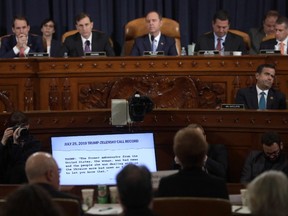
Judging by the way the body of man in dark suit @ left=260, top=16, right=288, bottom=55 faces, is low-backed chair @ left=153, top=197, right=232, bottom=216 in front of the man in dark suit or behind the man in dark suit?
in front

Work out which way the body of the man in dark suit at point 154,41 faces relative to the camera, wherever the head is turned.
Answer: toward the camera

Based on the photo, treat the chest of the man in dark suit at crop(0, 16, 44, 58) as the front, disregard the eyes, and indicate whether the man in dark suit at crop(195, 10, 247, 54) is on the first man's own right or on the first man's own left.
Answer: on the first man's own left

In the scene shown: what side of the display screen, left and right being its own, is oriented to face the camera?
front

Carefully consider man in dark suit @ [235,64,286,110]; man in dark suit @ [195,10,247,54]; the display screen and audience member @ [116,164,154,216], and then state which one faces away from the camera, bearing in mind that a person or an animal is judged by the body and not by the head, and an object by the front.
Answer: the audience member

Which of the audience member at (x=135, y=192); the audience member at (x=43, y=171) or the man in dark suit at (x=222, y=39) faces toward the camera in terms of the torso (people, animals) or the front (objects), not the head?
the man in dark suit

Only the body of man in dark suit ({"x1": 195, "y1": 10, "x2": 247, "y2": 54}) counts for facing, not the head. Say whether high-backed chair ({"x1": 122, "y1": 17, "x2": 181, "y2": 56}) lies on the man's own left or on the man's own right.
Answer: on the man's own right

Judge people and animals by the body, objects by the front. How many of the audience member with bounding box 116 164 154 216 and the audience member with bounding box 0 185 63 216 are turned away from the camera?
2

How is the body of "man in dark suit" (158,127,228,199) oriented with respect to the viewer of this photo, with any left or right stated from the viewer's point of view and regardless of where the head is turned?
facing away from the viewer

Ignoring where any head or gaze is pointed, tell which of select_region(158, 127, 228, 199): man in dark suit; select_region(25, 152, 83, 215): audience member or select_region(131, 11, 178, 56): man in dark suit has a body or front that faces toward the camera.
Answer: select_region(131, 11, 178, 56): man in dark suit

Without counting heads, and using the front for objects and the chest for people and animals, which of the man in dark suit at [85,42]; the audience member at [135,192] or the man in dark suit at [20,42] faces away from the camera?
the audience member

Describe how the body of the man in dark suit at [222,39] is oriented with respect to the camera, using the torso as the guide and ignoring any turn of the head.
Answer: toward the camera

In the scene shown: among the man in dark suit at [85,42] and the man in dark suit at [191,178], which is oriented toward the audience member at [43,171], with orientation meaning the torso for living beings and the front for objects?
the man in dark suit at [85,42]

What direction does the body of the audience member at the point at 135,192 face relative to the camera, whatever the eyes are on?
away from the camera
